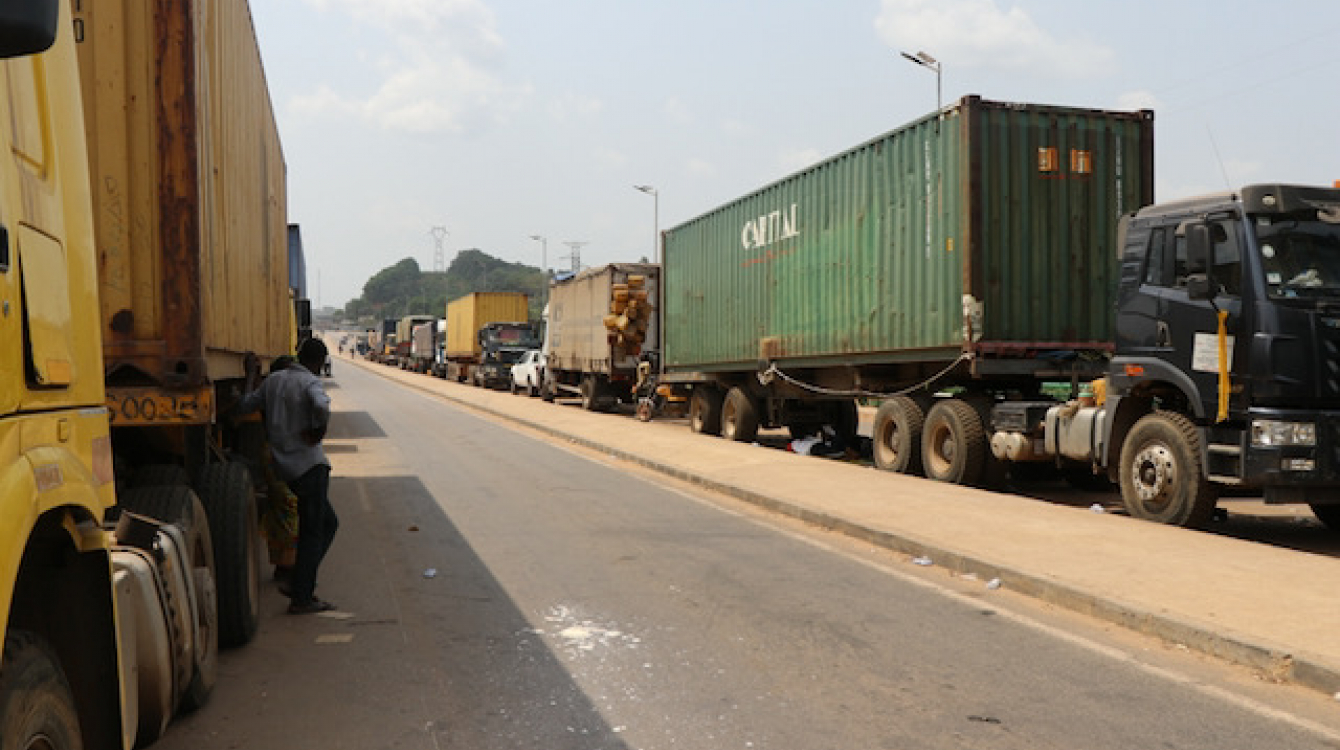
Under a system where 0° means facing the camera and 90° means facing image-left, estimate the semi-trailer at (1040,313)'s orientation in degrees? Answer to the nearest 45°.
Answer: approximately 315°

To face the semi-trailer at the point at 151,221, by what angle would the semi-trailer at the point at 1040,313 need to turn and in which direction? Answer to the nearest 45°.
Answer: approximately 90° to its right

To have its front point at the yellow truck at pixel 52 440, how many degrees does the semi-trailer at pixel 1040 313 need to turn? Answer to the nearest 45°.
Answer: approximately 45° to its right

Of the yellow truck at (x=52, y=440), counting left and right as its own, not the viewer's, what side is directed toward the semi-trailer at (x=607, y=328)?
back

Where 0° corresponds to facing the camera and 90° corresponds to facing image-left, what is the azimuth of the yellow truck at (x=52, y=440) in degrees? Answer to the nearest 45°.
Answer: approximately 45°

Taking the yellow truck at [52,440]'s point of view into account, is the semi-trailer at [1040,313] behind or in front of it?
behind

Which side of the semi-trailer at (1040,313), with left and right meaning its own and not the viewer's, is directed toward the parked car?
back

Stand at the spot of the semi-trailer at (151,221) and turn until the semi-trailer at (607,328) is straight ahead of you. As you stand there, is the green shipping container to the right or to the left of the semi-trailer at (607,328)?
right

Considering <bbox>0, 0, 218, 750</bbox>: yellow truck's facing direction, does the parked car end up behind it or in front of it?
behind
